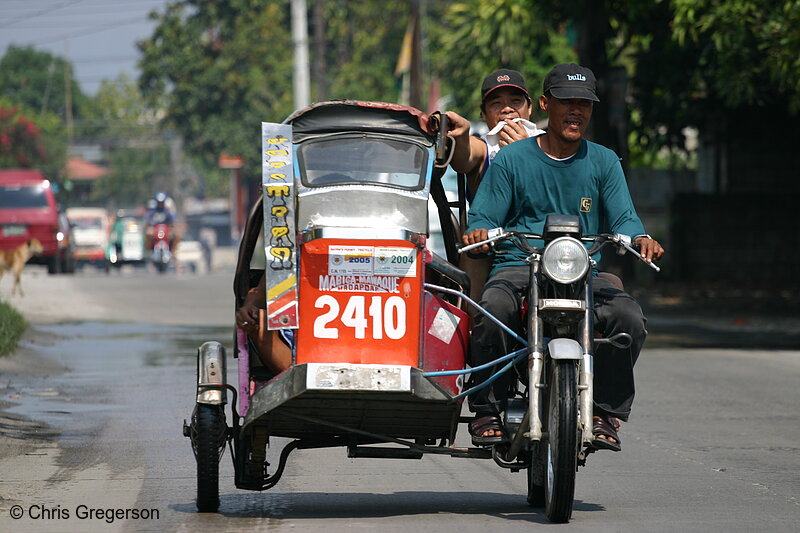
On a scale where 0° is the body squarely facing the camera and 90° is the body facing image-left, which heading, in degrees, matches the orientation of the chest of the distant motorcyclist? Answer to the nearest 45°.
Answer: approximately 0°

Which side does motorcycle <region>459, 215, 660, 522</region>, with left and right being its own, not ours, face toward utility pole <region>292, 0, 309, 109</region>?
back

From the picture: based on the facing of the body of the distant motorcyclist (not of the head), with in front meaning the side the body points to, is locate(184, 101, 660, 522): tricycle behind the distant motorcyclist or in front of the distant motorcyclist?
in front

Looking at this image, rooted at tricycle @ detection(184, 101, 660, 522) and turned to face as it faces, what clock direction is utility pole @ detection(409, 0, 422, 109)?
The utility pole is roughly at 6 o'clock from the tricycle.

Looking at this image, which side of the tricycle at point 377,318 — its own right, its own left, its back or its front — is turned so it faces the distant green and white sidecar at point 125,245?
back
